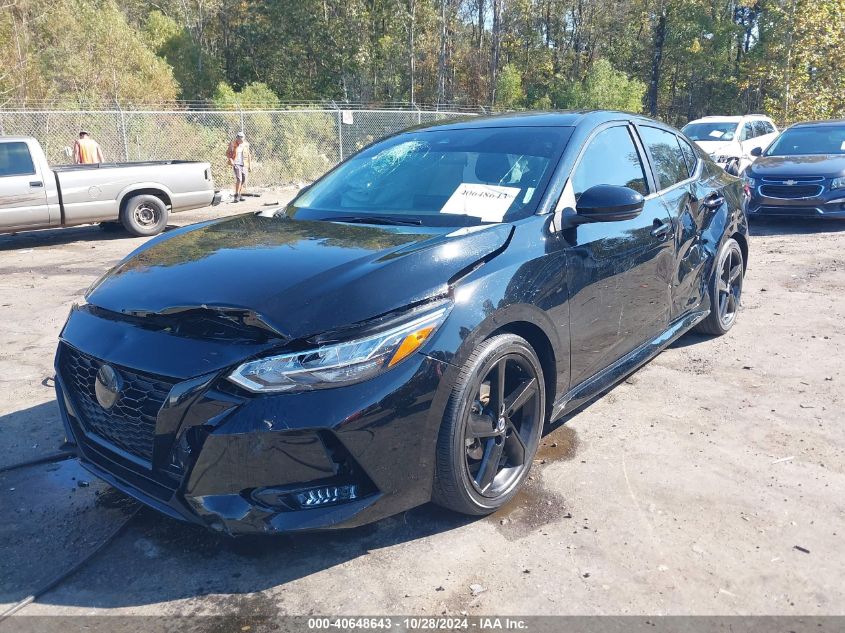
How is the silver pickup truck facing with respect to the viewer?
to the viewer's left

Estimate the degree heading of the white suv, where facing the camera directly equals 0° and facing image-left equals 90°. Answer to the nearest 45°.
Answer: approximately 45°

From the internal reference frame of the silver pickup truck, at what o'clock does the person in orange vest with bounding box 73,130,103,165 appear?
The person in orange vest is roughly at 3 o'clock from the silver pickup truck.

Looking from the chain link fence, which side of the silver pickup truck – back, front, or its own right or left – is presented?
right

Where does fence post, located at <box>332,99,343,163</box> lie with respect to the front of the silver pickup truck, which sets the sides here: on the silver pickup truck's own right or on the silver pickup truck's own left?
on the silver pickup truck's own right

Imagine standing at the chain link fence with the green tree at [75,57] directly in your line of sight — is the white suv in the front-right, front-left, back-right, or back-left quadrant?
back-right

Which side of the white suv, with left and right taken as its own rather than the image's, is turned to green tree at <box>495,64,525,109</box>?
right

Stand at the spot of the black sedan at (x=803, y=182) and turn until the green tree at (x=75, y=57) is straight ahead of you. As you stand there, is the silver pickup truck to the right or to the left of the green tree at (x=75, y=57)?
left

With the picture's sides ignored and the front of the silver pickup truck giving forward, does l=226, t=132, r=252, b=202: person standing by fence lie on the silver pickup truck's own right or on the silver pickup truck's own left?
on the silver pickup truck's own right

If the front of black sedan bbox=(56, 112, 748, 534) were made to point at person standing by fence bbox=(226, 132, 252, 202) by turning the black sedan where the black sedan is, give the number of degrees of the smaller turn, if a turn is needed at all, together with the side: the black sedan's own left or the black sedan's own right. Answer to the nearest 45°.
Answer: approximately 135° to the black sedan's own right

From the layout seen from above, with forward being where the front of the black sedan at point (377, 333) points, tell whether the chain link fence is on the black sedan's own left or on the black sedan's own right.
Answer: on the black sedan's own right
